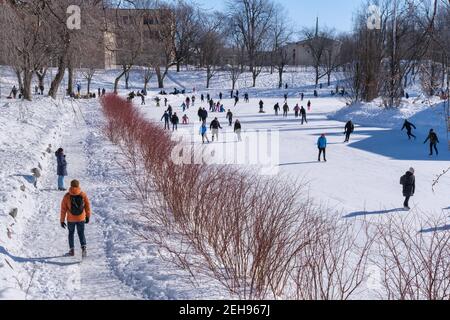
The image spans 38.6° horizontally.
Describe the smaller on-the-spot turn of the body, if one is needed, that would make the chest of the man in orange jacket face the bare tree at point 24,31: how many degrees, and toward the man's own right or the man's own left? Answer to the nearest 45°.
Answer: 0° — they already face it

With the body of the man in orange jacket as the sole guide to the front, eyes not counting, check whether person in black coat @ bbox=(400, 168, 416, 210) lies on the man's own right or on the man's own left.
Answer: on the man's own right

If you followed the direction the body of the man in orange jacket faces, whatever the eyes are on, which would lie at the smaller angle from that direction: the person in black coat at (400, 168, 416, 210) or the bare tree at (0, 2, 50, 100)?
the bare tree

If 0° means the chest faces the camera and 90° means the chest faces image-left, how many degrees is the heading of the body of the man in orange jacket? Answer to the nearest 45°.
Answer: approximately 180°
